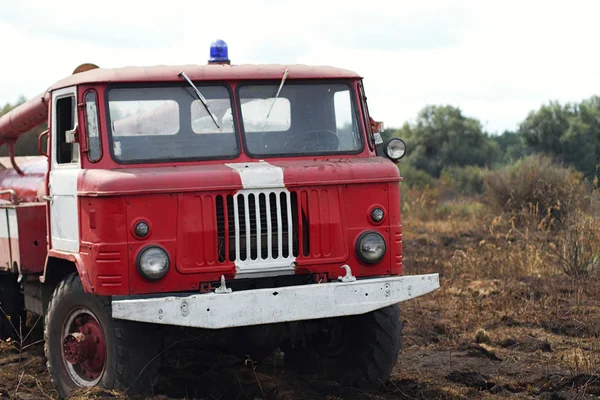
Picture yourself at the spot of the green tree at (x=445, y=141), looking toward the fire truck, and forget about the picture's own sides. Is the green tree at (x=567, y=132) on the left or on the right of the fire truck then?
left

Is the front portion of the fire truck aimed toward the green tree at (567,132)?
no

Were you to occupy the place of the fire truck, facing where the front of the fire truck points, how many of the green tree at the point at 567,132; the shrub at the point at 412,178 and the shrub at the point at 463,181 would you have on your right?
0

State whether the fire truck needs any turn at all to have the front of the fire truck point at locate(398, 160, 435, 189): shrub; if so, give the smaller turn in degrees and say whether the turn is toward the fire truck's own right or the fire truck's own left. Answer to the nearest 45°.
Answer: approximately 135° to the fire truck's own left

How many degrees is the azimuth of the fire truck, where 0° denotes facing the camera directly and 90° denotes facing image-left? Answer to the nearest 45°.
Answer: approximately 315°

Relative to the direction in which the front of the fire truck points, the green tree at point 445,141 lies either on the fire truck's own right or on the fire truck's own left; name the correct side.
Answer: on the fire truck's own left

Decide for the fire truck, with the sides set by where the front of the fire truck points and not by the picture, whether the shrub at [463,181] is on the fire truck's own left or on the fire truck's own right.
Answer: on the fire truck's own left

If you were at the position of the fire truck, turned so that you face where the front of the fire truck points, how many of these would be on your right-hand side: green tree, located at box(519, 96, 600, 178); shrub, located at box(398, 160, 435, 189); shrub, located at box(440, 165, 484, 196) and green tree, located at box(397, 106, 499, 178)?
0
